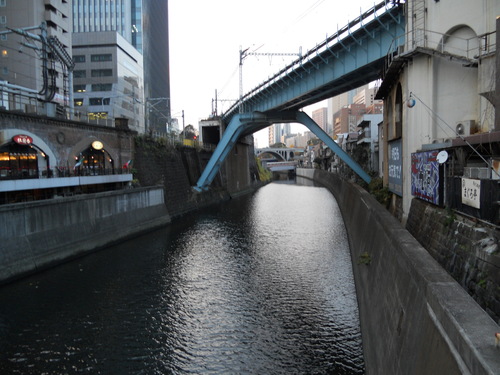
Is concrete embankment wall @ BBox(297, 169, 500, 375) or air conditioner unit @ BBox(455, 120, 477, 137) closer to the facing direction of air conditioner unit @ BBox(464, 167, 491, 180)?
the concrete embankment wall

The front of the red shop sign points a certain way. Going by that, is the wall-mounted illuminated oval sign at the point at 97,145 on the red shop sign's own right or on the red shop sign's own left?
on the red shop sign's own left

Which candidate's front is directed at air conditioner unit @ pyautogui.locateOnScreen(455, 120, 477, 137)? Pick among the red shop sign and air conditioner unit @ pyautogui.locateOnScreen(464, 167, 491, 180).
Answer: the red shop sign

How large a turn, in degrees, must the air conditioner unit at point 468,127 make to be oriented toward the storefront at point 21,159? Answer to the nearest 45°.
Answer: approximately 45° to its right

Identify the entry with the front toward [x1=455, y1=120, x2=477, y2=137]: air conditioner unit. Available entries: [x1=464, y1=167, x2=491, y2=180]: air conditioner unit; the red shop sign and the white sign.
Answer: the red shop sign

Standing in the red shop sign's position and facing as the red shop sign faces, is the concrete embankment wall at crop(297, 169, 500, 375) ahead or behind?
ahead

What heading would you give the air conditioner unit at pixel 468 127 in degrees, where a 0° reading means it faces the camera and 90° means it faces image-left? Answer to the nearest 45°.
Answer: approximately 45°

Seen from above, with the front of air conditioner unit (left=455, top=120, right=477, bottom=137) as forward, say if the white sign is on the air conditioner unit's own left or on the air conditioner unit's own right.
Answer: on the air conditioner unit's own left

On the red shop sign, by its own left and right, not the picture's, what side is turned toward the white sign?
front

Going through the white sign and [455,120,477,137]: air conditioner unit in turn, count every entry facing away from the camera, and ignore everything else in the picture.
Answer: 0

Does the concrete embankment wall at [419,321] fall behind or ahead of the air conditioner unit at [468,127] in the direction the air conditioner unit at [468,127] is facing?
ahead

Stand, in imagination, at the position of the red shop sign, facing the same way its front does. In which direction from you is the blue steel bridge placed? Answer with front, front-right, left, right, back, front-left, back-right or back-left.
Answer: front-left

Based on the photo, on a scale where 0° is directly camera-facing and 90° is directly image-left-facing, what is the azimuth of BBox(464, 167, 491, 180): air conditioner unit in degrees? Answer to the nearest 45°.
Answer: approximately 45°

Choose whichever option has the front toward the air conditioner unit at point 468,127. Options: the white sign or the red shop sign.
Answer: the red shop sign
